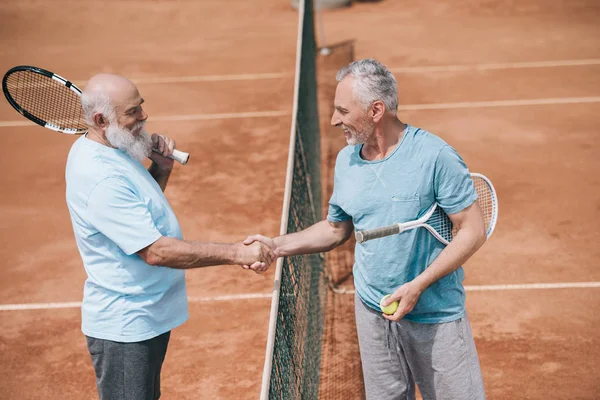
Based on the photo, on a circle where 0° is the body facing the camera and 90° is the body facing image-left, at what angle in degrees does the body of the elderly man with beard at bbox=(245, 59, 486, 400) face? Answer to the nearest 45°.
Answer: approximately 45°

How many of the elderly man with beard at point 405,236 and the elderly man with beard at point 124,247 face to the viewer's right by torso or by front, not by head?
1

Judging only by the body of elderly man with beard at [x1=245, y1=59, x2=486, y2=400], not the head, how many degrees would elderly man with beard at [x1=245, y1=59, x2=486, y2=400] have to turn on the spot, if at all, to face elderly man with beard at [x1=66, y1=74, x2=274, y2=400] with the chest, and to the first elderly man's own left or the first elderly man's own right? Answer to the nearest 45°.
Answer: approximately 45° to the first elderly man's own right

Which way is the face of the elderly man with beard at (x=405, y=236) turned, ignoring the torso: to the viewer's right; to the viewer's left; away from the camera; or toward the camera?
to the viewer's left

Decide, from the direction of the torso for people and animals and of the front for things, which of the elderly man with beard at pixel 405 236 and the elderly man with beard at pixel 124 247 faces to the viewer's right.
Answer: the elderly man with beard at pixel 124 247

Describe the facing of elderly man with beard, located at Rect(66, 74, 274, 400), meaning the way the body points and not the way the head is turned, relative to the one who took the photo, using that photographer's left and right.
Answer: facing to the right of the viewer

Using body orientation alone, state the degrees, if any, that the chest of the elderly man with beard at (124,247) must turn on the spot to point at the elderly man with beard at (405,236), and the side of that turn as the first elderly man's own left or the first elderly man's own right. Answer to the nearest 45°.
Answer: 0° — they already face them

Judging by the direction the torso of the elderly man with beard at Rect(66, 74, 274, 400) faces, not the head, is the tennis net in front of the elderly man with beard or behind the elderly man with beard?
in front

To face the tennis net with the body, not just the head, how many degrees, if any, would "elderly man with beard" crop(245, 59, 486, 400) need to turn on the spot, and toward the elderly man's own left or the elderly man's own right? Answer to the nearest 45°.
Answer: approximately 90° to the elderly man's own right
